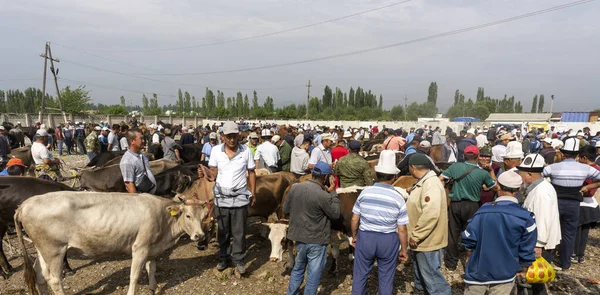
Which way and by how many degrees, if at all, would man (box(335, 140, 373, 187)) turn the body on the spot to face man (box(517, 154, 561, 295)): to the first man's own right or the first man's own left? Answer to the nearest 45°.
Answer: approximately 135° to the first man's own right

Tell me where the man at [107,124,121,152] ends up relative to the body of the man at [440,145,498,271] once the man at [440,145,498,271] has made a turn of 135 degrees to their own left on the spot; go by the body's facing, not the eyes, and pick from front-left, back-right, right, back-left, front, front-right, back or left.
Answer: front-right

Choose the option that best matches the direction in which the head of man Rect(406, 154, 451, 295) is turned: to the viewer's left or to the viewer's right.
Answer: to the viewer's left

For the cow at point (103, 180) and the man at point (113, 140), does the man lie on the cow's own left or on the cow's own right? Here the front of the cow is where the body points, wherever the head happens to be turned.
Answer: on the cow's own left

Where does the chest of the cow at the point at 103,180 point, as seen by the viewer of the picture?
to the viewer's right

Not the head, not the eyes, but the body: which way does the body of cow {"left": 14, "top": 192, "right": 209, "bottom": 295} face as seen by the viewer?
to the viewer's right

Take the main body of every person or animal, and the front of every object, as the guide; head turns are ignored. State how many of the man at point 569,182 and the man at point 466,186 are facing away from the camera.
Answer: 2

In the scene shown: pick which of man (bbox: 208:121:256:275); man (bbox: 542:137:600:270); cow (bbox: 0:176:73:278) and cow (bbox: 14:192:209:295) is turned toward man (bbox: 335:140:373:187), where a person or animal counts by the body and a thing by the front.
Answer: the cow (bbox: 14:192:209:295)

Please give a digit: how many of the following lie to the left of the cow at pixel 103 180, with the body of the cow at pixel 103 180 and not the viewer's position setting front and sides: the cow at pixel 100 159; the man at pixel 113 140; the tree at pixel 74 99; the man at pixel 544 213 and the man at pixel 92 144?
4

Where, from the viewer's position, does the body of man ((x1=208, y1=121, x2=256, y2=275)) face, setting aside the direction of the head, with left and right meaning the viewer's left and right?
facing the viewer

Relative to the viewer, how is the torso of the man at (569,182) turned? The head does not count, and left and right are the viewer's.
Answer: facing away from the viewer

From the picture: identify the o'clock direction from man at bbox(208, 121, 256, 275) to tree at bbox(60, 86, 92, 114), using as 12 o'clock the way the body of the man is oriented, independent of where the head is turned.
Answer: The tree is roughly at 5 o'clock from the man.

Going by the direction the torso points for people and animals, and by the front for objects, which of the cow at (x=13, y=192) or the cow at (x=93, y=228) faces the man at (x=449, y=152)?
the cow at (x=93, y=228)

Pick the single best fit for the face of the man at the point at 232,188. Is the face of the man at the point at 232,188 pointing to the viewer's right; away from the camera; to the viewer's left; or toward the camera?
toward the camera
